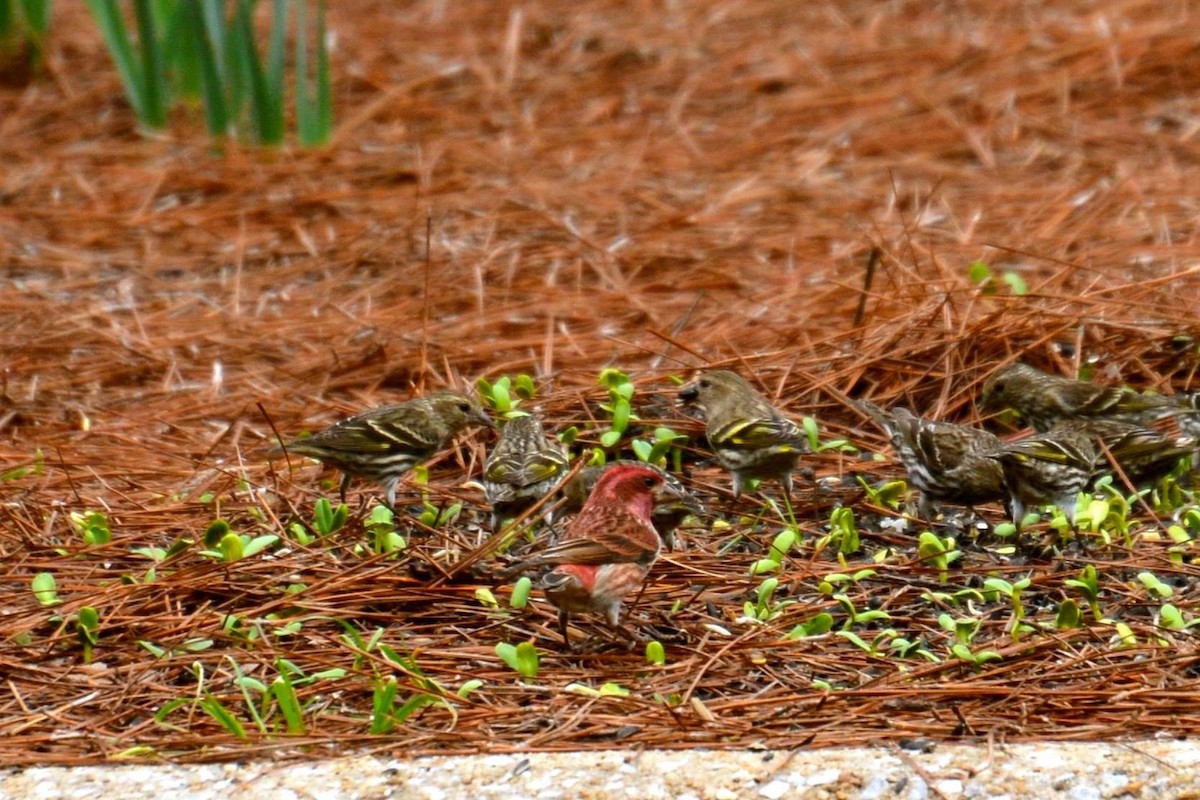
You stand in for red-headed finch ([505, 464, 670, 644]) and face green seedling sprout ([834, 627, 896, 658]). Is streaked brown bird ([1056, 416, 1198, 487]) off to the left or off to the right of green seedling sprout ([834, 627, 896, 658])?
left

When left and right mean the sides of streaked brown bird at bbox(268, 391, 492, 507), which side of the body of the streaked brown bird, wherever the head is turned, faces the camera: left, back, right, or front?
right

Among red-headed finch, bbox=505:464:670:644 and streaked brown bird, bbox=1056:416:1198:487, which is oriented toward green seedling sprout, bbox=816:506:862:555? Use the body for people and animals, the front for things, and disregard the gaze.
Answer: the red-headed finch

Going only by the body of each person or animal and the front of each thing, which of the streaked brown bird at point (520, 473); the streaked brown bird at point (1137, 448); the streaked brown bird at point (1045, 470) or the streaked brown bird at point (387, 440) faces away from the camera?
the streaked brown bird at point (520, 473)

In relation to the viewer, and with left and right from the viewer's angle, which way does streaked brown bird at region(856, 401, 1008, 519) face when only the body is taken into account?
facing to the right of the viewer

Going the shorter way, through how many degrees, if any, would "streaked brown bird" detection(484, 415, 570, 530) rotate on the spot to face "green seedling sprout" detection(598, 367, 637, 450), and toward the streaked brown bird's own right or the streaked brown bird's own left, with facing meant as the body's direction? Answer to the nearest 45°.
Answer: approximately 45° to the streaked brown bird's own right

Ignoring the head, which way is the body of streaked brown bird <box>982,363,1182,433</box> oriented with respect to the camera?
to the viewer's left

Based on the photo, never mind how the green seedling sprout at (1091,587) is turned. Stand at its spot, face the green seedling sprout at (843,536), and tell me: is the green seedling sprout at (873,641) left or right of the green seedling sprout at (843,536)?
left

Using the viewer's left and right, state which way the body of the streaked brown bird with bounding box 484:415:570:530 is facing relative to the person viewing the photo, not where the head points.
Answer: facing away from the viewer

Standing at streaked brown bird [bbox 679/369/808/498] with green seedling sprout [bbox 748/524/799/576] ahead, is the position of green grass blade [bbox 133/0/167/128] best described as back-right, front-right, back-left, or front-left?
back-right

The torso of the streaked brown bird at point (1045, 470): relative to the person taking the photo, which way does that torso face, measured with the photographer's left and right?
facing to the right of the viewer
